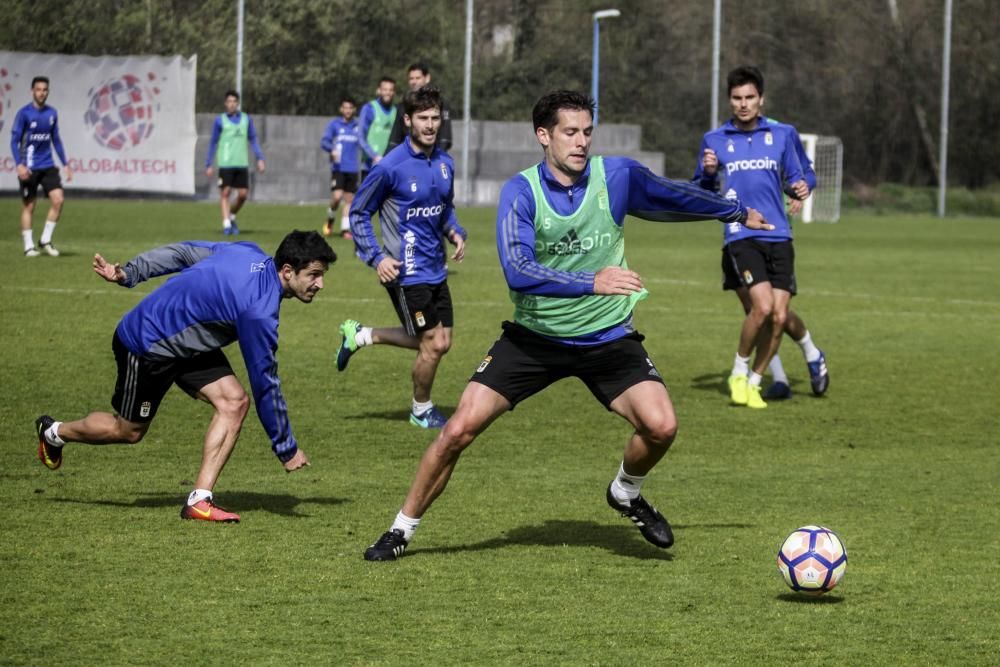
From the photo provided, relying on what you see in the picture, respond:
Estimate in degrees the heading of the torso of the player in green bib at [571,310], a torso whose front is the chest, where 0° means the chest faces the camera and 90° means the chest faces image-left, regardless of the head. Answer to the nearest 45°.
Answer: approximately 0°

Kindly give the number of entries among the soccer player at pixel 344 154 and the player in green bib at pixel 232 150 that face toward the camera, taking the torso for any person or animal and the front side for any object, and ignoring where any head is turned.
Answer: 2

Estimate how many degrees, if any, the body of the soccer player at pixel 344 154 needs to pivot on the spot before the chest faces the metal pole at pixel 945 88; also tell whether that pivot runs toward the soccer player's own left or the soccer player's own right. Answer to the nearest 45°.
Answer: approximately 135° to the soccer player's own left

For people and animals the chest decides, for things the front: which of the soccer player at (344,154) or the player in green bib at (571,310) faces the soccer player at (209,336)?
the soccer player at (344,154)

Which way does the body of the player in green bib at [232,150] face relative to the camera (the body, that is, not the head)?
toward the camera

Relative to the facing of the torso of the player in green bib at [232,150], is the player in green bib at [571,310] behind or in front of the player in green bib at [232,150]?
in front

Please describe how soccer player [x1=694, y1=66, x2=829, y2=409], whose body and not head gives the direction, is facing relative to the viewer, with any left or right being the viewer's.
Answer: facing the viewer

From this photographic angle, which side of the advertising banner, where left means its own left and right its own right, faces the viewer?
front

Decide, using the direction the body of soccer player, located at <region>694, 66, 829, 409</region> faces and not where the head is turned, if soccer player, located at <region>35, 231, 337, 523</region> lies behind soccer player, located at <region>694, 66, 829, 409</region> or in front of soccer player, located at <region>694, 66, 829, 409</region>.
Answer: in front

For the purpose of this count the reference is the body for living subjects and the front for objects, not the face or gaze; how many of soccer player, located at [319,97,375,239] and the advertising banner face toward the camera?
2

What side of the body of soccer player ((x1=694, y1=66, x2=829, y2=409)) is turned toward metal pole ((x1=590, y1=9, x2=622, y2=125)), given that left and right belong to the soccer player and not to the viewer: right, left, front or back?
back

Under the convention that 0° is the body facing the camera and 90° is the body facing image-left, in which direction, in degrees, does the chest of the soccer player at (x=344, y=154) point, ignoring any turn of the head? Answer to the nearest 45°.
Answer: approximately 0°
